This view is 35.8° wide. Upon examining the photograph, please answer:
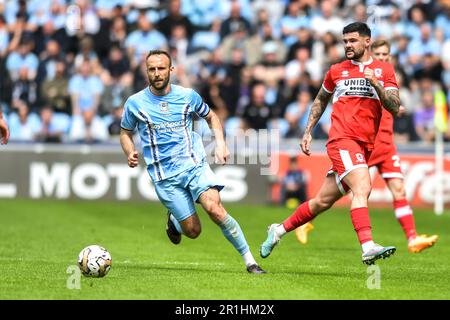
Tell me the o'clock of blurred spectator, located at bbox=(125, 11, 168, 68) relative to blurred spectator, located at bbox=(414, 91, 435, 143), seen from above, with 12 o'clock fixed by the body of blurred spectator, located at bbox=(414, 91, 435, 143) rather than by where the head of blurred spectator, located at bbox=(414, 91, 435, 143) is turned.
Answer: blurred spectator, located at bbox=(125, 11, 168, 68) is roughly at 3 o'clock from blurred spectator, located at bbox=(414, 91, 435, 143).

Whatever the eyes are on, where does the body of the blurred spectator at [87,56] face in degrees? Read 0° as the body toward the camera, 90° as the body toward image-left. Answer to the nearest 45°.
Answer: approximately 0°

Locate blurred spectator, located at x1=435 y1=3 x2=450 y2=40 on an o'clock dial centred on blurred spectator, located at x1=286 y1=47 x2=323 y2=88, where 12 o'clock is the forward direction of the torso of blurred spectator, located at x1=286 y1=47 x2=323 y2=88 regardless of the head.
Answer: blurred spectator, located at x1=435 y1=3 x2=450 y2=40 is roughly at 8 o'clock from blurred spectator, located at x1=286 y1=47 x2=323 y2=88.

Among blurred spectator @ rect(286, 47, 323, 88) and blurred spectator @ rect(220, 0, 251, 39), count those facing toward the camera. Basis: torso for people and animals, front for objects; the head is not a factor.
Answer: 2

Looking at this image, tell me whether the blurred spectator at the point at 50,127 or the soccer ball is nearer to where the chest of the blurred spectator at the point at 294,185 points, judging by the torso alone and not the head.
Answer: the soccer ball

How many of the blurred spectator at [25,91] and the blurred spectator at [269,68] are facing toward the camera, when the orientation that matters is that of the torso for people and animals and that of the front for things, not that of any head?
2

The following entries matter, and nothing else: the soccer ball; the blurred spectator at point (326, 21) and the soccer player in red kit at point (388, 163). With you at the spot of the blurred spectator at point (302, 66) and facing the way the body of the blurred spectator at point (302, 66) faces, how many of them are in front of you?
2
